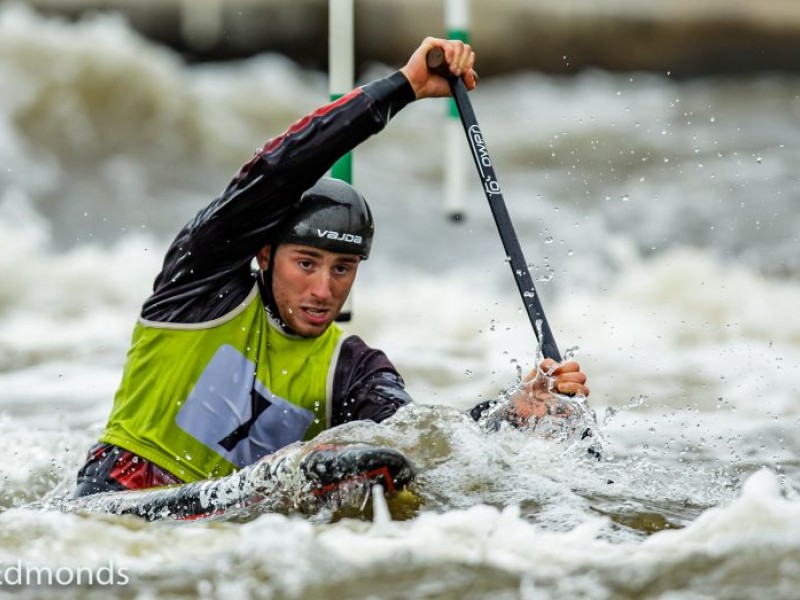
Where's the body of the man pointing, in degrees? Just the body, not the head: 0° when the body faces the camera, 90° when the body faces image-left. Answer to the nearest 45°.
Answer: approximately 315°
